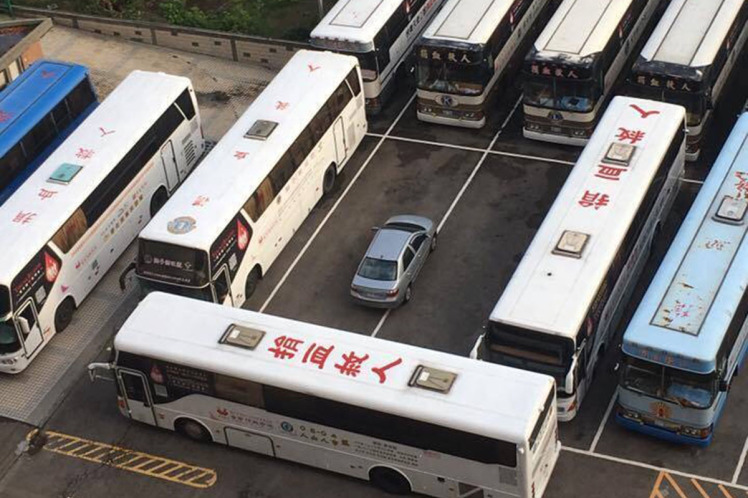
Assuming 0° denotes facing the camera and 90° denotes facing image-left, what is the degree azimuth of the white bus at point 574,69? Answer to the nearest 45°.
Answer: approximately 45°

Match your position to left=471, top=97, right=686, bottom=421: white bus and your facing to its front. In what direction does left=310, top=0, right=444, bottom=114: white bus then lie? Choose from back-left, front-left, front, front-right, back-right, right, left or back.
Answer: right

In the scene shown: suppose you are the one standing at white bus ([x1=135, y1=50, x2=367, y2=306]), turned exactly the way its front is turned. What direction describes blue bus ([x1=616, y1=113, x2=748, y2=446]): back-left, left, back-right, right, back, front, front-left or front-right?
left

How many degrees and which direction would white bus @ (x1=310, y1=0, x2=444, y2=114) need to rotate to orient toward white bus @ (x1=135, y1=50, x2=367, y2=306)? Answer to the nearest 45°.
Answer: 0° — it already faces it

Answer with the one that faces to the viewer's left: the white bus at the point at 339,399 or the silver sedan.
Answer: the white bus

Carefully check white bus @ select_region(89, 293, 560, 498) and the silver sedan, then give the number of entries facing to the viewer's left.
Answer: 1

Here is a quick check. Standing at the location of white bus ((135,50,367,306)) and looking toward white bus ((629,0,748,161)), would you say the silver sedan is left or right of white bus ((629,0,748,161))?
right

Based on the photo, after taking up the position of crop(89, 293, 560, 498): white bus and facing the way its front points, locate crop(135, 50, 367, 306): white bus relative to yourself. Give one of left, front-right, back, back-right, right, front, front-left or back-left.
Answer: right

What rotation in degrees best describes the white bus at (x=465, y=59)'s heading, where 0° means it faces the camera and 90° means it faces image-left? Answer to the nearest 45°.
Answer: approximately 45°

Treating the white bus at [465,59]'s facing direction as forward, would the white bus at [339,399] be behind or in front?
in front

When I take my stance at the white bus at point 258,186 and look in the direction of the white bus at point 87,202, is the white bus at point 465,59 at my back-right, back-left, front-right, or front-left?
back-right

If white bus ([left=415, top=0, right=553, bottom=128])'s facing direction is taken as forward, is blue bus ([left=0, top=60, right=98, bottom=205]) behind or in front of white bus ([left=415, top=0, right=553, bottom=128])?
in front

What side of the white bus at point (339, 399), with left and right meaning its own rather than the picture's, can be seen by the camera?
left

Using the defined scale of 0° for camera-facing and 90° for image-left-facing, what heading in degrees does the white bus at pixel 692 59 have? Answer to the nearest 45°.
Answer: approximately 45°
